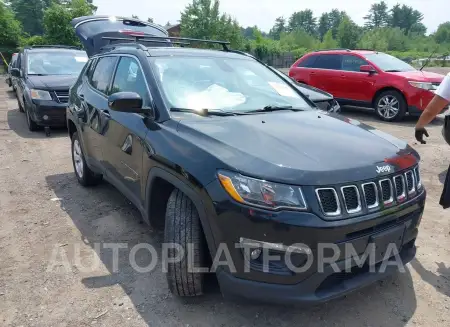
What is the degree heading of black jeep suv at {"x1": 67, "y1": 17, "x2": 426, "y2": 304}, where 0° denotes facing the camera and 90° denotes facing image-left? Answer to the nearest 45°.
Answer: approximately 315°

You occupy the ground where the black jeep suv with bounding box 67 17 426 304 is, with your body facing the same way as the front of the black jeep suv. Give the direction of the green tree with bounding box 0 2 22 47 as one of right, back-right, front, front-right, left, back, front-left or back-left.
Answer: back

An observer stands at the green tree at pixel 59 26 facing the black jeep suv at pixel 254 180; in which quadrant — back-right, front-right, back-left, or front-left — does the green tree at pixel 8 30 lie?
back-right

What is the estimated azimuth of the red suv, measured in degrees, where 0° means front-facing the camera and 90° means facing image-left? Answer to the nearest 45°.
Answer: approximately 315°

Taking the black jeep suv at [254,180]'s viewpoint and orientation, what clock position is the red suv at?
The red suv is roughly at 8 o'clock from the black jeep suv.

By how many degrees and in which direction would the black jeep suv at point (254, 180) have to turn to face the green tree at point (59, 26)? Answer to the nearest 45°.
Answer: approximately 180°
